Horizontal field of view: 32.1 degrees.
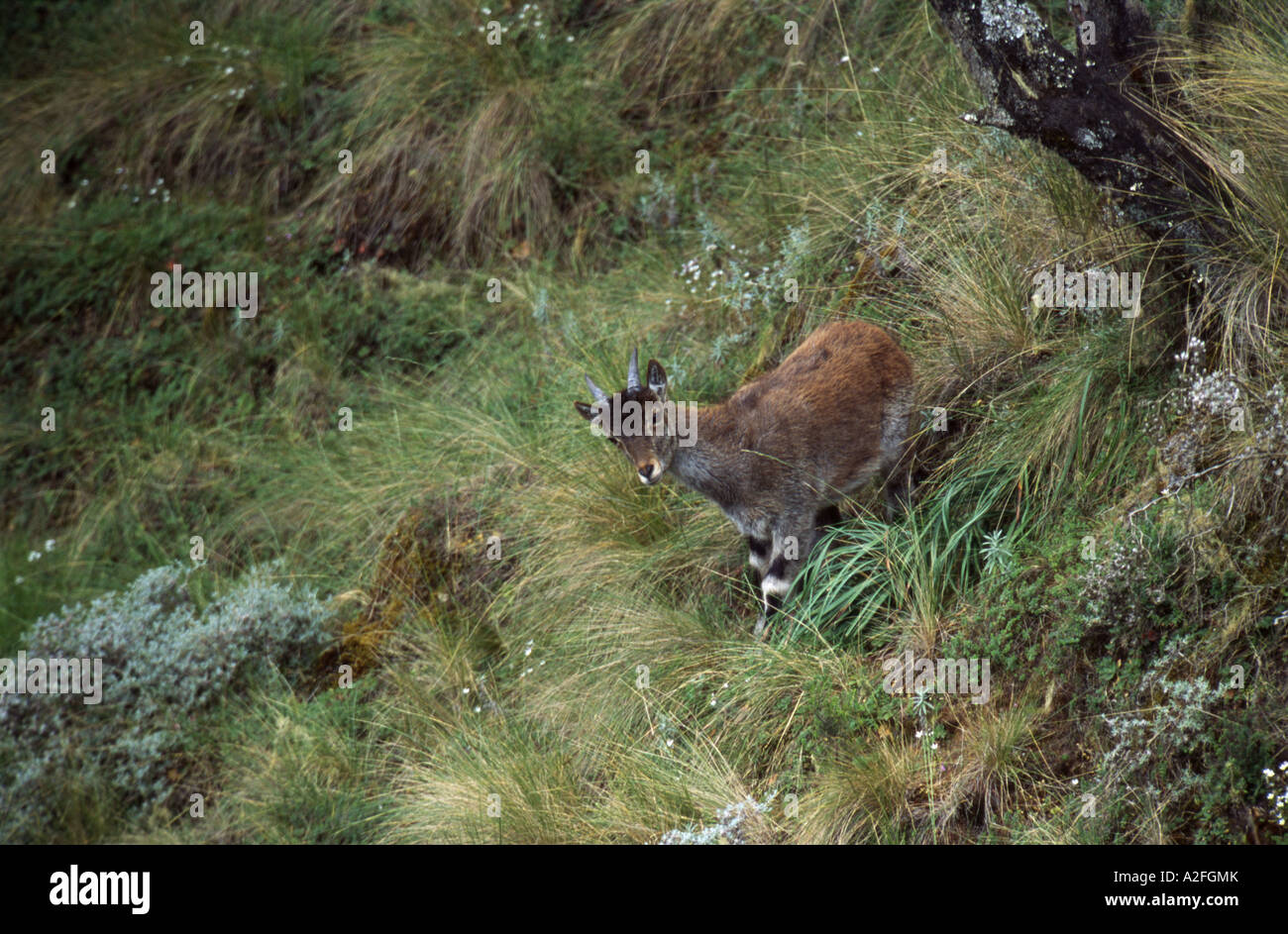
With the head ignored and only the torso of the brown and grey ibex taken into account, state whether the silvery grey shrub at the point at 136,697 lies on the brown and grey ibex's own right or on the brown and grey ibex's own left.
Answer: on the brown and grey ibex's own right

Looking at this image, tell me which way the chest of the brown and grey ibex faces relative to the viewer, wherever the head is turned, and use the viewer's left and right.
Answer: facing the viewer and to the left of the viewer
